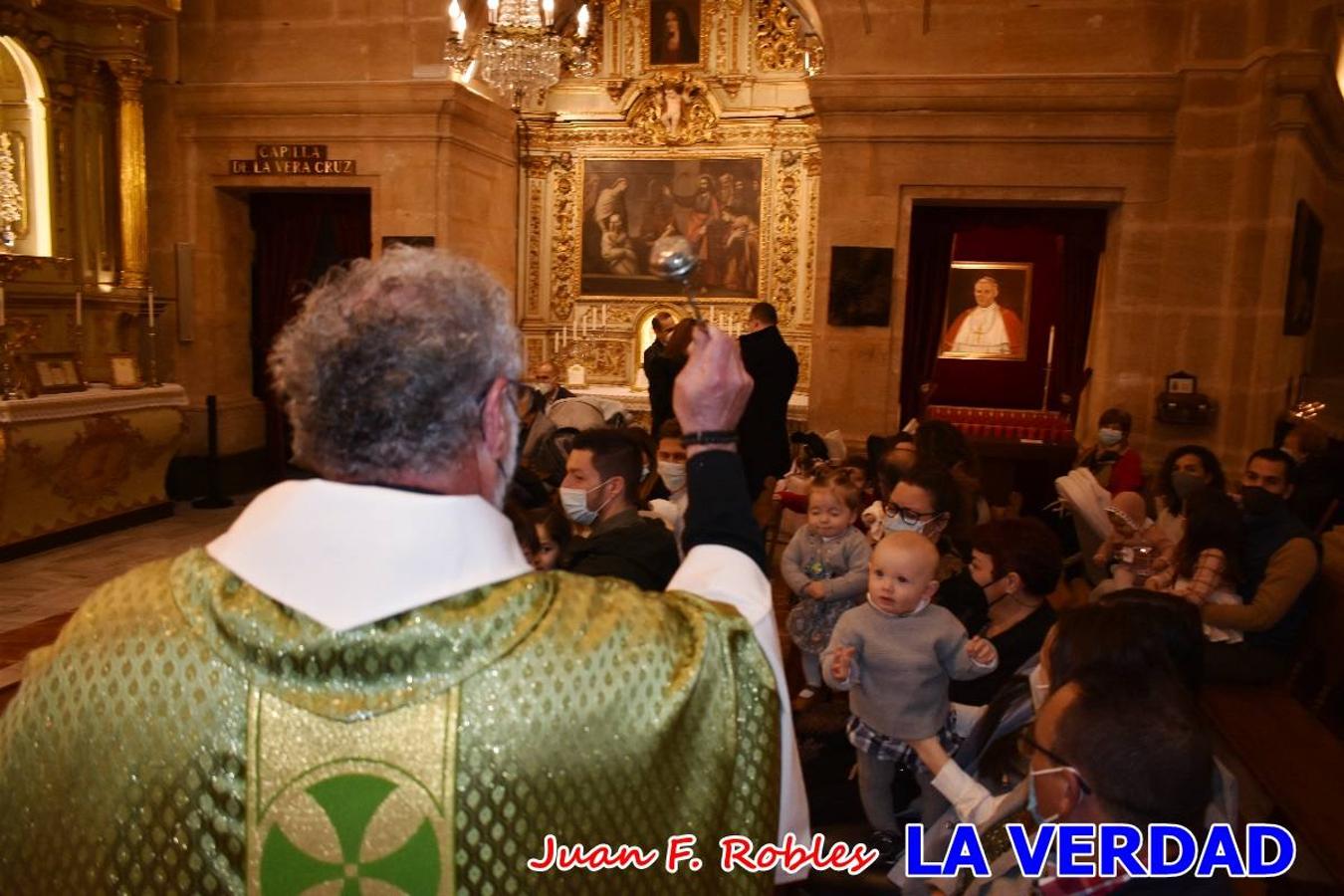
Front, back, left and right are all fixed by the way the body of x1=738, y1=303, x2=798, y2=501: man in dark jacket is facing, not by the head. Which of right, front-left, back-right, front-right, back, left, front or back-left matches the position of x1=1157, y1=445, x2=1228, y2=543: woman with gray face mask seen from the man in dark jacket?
back

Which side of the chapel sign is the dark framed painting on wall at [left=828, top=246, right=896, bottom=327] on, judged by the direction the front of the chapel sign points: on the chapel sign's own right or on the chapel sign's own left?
on the chapel sign's own left

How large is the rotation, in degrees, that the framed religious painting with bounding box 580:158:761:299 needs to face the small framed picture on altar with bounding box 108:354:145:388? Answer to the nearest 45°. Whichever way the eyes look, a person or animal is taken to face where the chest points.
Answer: approximately 45° to its right

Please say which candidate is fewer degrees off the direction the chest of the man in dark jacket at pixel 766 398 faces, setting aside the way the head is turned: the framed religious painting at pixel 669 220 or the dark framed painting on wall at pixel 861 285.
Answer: the framed religious painting
